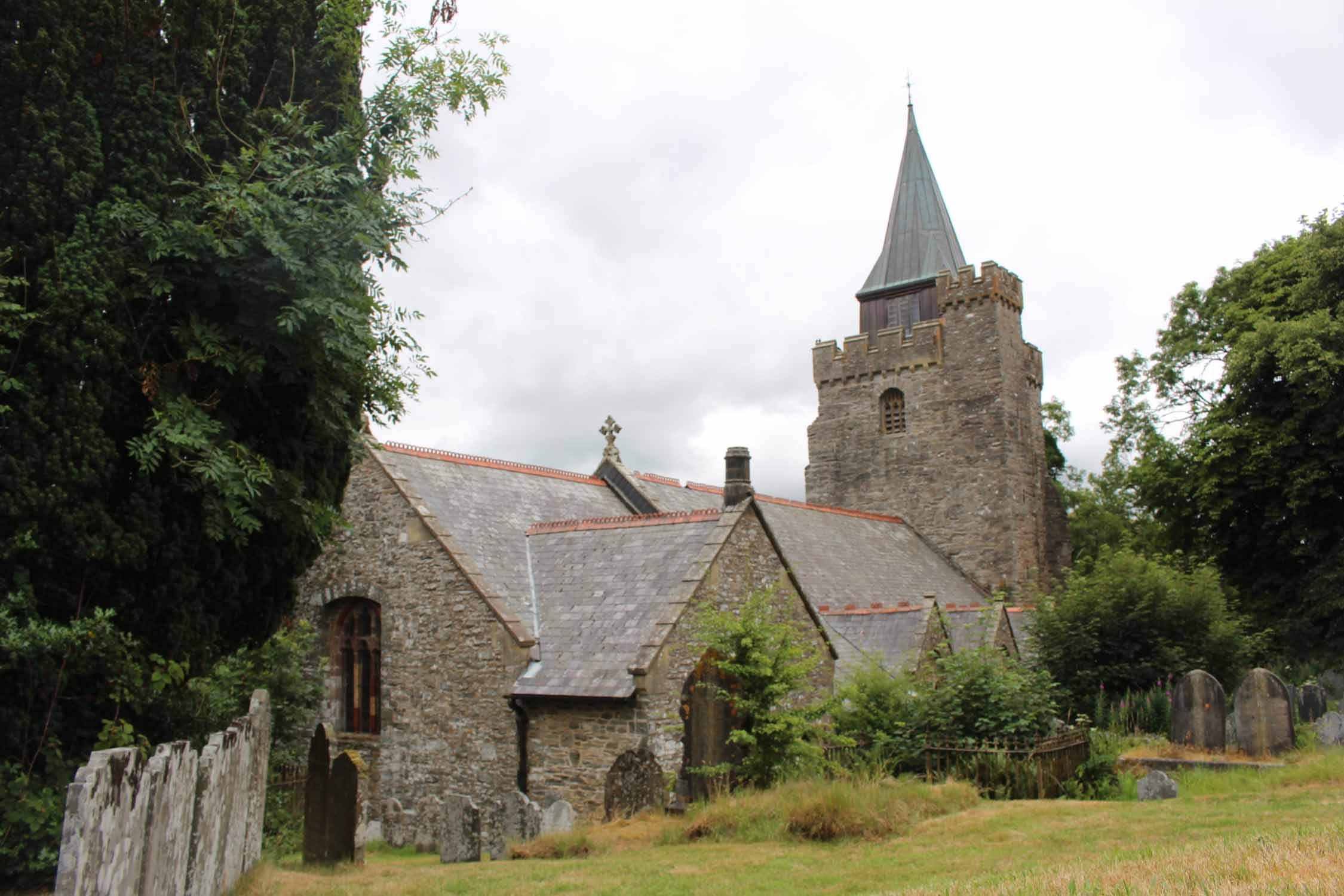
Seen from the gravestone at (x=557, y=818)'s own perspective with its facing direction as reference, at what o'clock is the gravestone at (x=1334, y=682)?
the gravestone at (x=1334, y=682) is roughly at 8 o'clock from the gravestone at (x=557, y=818).

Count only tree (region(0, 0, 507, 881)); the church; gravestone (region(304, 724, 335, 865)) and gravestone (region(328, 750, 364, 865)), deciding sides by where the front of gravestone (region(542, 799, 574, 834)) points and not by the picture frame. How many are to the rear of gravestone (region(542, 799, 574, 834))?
1

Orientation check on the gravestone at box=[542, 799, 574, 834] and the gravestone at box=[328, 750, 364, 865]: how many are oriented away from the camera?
0

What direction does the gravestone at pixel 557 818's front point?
toward the camera

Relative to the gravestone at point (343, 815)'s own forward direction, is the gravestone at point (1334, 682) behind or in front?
behind

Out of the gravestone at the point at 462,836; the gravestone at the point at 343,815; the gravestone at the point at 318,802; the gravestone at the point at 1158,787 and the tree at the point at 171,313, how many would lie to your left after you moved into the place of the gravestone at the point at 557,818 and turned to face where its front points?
1

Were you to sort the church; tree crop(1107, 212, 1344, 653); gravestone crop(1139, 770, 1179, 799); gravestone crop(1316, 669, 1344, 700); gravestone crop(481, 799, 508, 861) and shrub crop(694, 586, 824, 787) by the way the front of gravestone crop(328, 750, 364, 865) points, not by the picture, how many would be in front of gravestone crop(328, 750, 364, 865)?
0

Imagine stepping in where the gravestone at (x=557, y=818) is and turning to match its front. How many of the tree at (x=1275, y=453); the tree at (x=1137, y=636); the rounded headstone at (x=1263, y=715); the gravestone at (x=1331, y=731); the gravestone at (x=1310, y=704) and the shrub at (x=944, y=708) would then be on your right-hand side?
0

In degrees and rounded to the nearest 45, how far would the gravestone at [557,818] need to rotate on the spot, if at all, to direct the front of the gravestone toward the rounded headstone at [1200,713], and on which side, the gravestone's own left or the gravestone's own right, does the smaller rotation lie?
approximately 90° to the gravestone's own left

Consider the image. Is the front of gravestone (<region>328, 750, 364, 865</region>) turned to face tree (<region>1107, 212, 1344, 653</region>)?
no

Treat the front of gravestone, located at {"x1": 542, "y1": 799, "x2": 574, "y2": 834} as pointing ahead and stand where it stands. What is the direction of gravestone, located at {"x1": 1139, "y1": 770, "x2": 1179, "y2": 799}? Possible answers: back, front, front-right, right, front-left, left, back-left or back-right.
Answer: left

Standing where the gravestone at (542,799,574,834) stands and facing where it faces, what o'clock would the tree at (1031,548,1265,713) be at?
The tree is roughly at 8 o'clock from the gravestone.

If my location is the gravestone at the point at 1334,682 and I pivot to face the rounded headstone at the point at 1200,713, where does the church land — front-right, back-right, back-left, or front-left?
front-right

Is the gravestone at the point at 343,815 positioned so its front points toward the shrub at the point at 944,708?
no

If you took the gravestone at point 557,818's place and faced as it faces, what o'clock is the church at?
The church is roughly at 6 o'clock from the gravestone.

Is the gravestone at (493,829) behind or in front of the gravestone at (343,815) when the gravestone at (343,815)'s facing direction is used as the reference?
behind
